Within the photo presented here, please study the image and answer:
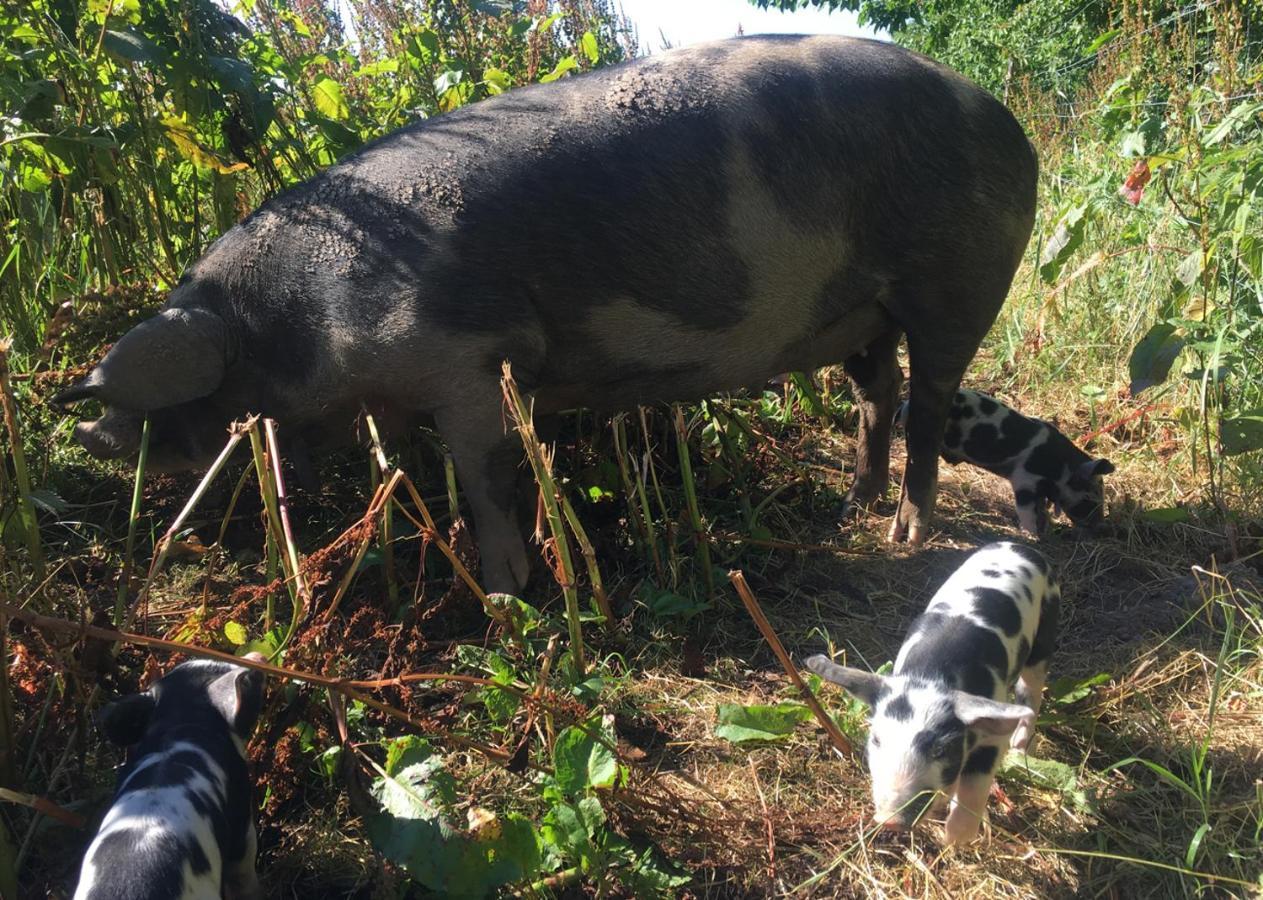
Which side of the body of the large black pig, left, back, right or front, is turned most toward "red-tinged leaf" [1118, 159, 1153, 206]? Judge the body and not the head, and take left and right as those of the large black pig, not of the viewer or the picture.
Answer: back

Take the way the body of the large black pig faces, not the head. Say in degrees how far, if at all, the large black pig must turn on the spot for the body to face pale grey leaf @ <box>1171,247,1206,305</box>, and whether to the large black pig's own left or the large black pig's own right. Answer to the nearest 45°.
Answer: approximately 180°

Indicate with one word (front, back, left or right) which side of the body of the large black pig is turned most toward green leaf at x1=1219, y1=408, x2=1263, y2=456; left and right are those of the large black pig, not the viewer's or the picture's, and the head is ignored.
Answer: back

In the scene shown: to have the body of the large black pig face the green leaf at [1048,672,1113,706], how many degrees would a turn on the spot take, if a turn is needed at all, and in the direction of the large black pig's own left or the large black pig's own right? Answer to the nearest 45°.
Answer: approximately 135° to the large black pig's own left

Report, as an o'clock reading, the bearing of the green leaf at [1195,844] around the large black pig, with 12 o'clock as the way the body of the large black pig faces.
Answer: The green leaf is roughly at 8 o'clock from the large black pig.

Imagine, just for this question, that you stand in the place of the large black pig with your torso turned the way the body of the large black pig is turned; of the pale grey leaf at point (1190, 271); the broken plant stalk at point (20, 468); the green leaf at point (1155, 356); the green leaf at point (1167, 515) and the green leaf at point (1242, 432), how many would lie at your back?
4

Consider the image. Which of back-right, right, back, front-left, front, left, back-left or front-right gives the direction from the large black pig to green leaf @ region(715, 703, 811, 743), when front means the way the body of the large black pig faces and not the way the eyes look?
left

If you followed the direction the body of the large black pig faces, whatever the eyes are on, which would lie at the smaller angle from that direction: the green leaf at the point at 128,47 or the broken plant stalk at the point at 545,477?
the green leaf

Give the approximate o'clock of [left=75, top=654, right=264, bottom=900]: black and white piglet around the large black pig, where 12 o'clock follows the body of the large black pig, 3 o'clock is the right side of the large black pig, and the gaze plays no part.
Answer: The black and white piglet is roughly at 10 o'clock from the large black pig.

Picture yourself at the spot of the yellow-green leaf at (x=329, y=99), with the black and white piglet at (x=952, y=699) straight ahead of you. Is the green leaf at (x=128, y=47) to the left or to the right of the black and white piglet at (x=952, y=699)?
right

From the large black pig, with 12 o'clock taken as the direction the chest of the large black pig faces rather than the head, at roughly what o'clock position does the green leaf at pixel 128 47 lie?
The green leaf is roughly at 1 o'clock from the large black pig.

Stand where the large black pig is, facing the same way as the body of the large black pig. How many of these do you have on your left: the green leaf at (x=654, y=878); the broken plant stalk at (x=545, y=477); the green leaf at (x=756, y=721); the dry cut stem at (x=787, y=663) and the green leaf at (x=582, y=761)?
5

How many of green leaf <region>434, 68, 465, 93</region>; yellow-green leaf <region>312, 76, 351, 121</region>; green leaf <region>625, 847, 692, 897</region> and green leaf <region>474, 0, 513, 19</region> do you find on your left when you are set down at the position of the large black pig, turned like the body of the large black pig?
1

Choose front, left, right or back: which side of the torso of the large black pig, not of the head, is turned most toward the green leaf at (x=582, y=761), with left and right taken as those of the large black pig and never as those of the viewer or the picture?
left

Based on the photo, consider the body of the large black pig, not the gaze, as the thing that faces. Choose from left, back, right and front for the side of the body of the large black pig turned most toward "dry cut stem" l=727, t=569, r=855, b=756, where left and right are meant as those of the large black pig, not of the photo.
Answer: left

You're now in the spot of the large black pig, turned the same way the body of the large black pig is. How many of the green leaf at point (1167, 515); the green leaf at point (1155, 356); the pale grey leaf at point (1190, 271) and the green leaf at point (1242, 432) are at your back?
4

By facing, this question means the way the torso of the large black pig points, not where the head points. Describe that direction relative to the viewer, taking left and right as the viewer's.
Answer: facing to the left of the viewer
